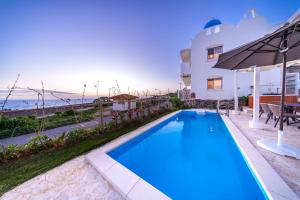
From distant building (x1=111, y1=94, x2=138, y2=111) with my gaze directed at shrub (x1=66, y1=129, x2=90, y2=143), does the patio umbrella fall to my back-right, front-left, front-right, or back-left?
front-left

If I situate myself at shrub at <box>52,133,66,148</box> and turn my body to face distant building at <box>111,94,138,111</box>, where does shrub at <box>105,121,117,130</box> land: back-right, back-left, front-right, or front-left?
front-right

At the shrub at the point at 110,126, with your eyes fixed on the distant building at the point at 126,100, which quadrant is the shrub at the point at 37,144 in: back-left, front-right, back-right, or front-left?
back-left

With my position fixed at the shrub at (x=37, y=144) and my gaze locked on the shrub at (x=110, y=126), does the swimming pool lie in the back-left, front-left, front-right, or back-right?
front-right

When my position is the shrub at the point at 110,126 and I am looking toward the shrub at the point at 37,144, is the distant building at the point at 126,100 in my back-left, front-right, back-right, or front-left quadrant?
back-right
